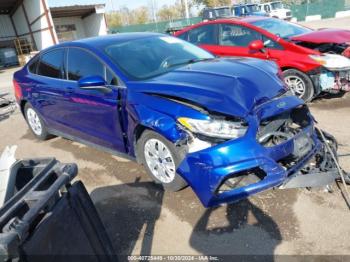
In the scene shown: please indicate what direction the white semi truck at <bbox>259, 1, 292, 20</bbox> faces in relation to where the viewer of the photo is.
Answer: facing the viewer and to the right of the viewer

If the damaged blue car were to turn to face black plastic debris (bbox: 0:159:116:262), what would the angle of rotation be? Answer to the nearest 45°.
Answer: approximately 90° to its right

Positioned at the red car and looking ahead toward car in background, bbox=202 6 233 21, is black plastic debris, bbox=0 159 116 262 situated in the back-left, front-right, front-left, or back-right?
back-left

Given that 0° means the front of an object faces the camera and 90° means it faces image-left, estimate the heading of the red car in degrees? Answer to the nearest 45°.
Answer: approximately 315°

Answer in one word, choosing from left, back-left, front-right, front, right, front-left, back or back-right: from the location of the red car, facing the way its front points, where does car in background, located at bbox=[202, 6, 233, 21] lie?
back-left

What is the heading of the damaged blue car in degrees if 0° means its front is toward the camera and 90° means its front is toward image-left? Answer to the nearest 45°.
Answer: approximately 315°

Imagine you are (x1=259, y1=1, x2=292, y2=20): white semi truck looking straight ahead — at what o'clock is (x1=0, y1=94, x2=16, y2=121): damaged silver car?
The damaged silver car is roughly at 2 o'clock from the white semi truck.

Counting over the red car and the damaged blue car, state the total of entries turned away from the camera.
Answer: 0

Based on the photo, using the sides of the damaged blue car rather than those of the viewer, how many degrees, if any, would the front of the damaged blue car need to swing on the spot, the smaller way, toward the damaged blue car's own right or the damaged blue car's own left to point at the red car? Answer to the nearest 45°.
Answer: approximately 90° to the damaged blue car's own left

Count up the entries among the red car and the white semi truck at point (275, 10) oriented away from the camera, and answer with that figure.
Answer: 0

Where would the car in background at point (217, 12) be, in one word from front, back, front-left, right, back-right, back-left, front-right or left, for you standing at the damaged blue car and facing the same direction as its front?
back-left

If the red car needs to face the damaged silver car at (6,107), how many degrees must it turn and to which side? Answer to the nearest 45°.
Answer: approximately 135° to its right
